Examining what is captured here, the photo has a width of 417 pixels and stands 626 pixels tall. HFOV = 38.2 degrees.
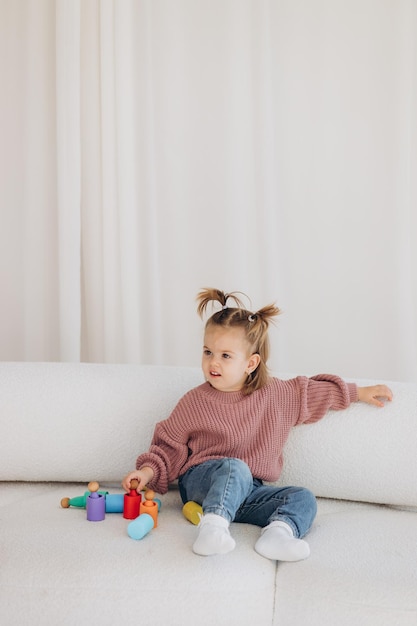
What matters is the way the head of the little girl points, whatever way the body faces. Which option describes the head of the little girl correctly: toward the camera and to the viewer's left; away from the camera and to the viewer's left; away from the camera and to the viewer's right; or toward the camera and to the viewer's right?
toward the camera and to the viewer's left

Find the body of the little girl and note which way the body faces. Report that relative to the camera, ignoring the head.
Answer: toward the camera

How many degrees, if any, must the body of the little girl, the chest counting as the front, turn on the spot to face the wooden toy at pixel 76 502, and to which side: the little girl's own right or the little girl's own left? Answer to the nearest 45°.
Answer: approximately 90° to the little girl's own right

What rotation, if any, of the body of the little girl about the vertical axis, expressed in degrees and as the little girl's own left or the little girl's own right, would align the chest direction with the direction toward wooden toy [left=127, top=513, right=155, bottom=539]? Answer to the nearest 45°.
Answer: approximately 45° to the little girl's own right

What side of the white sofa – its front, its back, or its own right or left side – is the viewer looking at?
front
